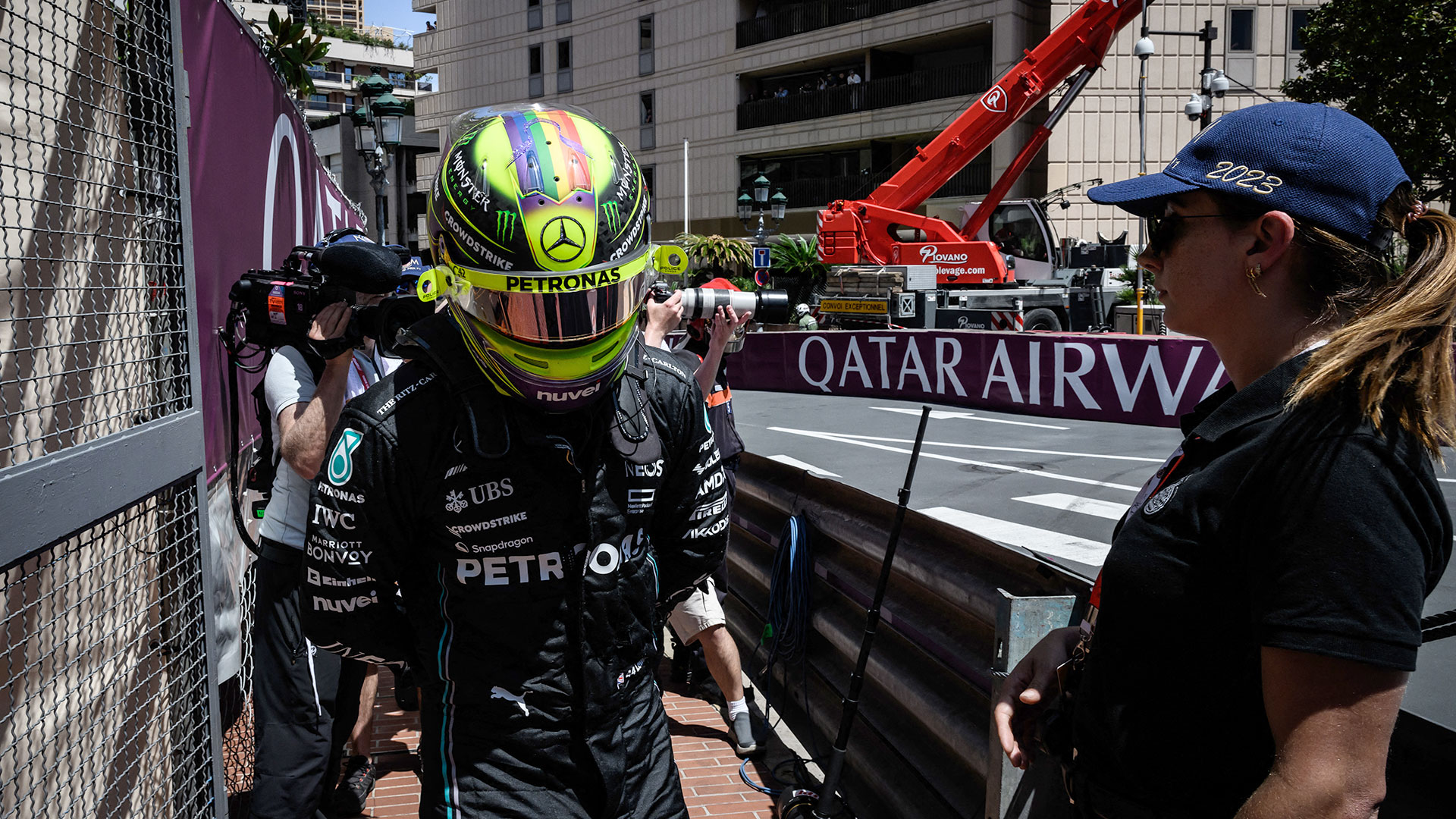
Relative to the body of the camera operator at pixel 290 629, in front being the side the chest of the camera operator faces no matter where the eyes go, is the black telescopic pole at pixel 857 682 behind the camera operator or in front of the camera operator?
in front

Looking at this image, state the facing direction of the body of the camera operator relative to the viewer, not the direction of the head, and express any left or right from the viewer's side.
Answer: facing to the right of the viewer

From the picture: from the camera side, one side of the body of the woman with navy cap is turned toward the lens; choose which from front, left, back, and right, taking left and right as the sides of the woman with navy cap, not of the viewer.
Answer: left

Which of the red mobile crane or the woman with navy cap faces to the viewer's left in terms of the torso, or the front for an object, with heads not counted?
the woman with navy cap

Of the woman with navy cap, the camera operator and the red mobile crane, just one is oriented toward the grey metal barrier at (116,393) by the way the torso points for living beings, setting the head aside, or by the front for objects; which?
the woman with navy cap

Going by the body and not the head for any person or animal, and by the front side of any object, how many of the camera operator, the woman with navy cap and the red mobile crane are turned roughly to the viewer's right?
2

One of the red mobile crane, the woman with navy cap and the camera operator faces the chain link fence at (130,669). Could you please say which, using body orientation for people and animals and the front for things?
the woman with navy cap

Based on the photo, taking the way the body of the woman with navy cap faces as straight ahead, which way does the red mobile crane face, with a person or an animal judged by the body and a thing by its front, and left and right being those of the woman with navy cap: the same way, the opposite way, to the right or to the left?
the opposite way

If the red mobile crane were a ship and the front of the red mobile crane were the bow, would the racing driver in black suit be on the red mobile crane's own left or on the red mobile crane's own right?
on the red mobile crane's own right

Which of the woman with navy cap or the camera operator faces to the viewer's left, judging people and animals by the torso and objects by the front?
the woman with navy cap

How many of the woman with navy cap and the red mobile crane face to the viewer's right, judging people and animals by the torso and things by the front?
1

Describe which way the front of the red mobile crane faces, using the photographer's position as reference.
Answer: facing to the right of the viewer

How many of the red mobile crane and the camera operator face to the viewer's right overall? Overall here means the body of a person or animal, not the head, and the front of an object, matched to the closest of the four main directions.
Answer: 2

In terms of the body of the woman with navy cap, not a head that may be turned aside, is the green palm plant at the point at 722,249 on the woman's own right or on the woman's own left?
on the woman's own right

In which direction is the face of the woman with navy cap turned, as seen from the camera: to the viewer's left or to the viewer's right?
to the viewer's left
